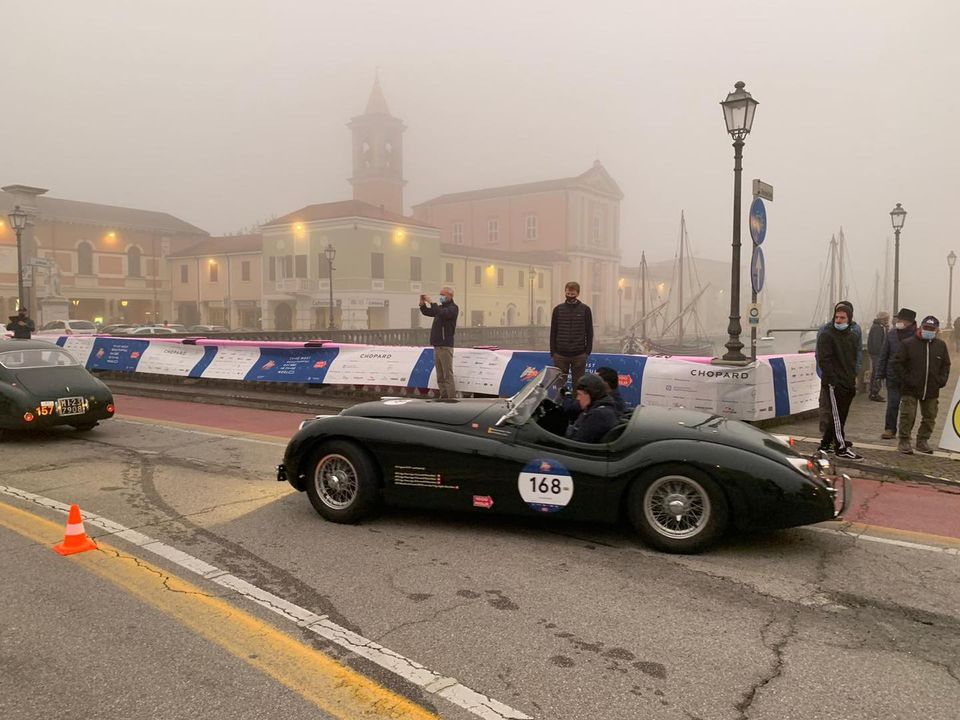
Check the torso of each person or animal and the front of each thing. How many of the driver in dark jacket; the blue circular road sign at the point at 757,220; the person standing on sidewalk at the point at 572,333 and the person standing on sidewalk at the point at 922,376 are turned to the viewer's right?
1

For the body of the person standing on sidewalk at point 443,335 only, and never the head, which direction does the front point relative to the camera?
to the viewer's left

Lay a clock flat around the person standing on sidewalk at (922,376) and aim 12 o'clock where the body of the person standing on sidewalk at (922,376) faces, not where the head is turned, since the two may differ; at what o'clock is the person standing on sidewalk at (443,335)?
the person standing on sidewalk at (443,335) is roughly at 3 o'clock from the person standing on sidewalk at (922,376).

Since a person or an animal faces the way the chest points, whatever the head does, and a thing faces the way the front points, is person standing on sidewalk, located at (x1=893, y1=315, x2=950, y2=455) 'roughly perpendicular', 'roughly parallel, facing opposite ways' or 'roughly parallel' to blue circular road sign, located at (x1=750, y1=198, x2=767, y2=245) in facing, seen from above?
roughly perpendicular

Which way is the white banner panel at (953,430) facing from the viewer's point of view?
toward the camera

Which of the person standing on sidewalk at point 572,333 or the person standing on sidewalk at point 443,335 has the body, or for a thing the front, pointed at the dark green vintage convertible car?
the person standing on sidewalk at point 572,333

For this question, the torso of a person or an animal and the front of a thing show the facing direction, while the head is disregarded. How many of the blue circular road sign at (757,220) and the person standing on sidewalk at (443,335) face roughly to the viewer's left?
1

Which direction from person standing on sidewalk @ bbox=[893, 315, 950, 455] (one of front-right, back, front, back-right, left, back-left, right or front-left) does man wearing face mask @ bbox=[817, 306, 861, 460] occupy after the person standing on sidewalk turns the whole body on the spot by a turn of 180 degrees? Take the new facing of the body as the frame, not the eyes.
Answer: back-left

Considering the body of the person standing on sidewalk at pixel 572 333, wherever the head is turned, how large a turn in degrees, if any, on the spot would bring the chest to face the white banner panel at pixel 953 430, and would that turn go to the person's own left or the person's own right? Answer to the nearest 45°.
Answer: approximately 90° to the person's own left

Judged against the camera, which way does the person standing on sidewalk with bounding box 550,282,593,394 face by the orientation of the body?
toward the camera

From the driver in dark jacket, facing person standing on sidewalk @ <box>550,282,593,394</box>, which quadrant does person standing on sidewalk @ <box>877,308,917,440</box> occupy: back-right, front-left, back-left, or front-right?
front-right

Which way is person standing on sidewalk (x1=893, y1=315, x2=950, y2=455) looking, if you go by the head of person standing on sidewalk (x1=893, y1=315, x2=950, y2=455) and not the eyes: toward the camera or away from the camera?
toward the camera

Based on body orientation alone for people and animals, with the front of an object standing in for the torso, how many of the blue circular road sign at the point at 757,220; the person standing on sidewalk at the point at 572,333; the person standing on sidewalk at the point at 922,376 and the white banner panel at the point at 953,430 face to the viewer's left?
0
